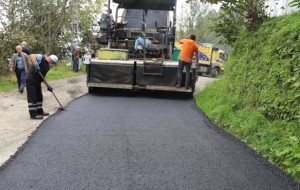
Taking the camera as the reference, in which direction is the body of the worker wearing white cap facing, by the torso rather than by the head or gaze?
to the viewer's right

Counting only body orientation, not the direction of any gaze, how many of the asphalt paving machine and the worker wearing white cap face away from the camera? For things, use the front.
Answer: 1

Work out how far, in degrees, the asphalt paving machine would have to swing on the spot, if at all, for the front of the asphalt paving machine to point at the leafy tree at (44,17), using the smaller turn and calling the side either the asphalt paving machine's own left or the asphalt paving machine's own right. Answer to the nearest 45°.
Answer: approximately 45° to the asphalt paving machine's own left

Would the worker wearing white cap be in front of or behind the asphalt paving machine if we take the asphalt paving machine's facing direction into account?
behind

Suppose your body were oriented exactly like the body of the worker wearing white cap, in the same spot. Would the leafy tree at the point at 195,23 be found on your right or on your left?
on your left

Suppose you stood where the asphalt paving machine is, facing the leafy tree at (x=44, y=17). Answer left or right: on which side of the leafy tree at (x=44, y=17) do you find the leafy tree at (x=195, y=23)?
right

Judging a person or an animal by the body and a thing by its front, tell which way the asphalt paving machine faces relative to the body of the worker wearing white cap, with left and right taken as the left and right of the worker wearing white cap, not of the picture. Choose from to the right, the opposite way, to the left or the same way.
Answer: to the left

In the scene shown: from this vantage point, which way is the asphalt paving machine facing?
away from the camera
